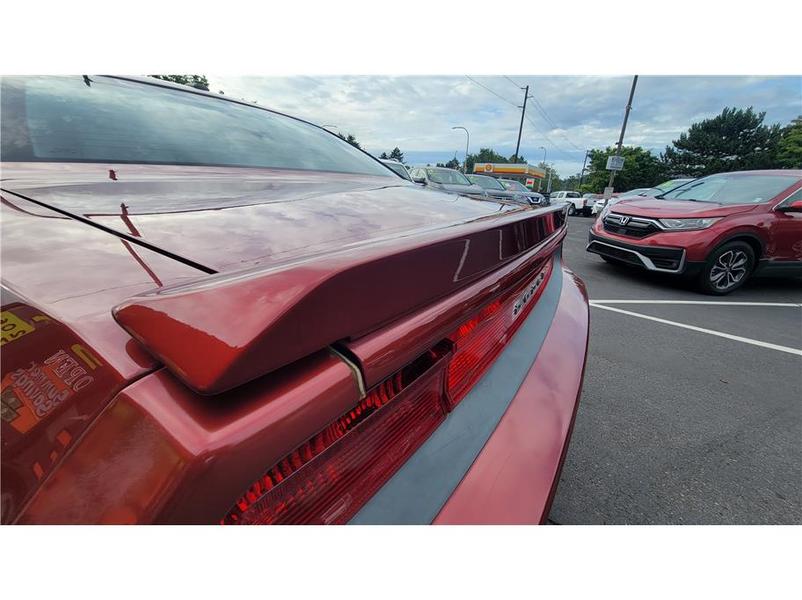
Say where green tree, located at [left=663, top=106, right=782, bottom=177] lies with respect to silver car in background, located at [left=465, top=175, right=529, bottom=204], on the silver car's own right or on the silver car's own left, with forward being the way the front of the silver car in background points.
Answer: on the silver car's own left

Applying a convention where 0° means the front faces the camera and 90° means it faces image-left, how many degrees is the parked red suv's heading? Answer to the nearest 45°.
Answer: approximately 45°

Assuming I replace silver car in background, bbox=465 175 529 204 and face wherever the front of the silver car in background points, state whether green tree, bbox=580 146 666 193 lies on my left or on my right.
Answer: on my left

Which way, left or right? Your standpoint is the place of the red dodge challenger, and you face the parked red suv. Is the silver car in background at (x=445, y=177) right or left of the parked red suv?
left

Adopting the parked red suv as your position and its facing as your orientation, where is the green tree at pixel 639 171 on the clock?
The green tree is roughly at 4 o'clock from the parked red suv.

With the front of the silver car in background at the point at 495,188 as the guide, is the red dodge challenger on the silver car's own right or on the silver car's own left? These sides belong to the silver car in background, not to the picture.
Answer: on the silver car's own right

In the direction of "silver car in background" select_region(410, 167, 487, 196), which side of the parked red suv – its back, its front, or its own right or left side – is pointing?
right

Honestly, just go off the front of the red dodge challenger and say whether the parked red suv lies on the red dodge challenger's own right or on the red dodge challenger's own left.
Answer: on the red dodge challenger's own right

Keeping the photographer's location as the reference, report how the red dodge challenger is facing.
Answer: facing away from the viewer and to the left of the viewer

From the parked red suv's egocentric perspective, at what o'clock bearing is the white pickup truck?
The white pickup truck is roughly at 4 o'clock from the parked red suv.

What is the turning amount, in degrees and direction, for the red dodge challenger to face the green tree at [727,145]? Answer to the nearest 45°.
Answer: approximately 90° to its right

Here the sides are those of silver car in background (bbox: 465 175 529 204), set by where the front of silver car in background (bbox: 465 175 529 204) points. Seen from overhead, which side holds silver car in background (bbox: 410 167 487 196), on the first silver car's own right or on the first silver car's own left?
on the first silver car's own right

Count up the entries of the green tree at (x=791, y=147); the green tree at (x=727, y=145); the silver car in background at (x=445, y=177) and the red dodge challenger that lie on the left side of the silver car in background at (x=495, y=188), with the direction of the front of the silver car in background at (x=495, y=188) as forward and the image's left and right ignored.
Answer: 2

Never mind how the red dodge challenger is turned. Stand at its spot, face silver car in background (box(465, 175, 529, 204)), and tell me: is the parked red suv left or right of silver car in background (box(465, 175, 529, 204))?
right

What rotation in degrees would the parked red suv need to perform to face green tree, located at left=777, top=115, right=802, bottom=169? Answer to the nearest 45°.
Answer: approximately 135° to its right
